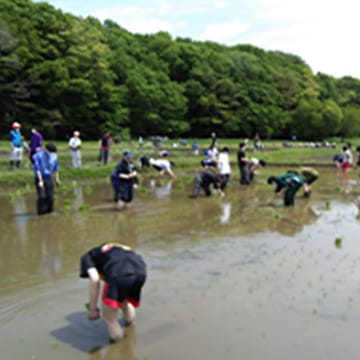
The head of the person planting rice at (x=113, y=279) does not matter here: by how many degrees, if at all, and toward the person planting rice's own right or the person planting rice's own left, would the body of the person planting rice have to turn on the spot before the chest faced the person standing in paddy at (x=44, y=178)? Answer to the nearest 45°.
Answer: approximately 45° to the person planting rice's own right

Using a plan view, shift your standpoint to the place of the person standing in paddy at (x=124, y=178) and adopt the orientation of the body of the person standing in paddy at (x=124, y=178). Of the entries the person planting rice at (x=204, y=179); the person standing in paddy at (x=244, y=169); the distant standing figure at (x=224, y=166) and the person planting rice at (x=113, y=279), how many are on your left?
3

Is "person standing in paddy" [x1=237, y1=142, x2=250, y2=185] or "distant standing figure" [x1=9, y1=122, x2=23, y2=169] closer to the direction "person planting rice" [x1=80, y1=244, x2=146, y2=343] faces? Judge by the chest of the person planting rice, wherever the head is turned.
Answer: the distant standing figure

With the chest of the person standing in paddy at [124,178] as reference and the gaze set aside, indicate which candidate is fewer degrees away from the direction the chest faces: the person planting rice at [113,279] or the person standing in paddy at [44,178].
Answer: the person planting rice

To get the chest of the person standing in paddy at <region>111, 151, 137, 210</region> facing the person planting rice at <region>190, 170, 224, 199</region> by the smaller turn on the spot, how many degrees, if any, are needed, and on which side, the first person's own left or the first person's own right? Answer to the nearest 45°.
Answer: approximately 90° to the first person's own left

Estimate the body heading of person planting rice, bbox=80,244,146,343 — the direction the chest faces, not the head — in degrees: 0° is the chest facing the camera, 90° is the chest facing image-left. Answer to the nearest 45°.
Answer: approximately 135°

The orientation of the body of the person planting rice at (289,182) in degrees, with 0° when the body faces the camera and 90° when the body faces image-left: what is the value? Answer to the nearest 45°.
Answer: approximately 90°

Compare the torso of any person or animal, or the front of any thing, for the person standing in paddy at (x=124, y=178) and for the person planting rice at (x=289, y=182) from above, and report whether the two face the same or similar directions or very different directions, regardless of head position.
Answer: very different directions

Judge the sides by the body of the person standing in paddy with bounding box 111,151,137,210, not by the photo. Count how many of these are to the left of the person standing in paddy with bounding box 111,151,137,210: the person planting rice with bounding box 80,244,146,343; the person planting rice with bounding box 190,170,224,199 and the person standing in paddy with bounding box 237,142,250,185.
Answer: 2

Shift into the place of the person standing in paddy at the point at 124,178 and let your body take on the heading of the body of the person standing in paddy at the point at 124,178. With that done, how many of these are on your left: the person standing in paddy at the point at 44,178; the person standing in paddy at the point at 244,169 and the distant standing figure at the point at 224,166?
2
